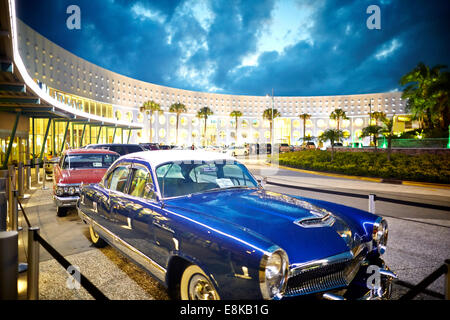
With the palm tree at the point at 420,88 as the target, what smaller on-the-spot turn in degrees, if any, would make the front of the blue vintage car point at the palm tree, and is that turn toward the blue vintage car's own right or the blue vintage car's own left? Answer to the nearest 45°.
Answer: approximately 90° to the blue vintage car's own left

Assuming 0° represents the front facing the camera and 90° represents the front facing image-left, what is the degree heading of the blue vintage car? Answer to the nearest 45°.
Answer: approximately 315°

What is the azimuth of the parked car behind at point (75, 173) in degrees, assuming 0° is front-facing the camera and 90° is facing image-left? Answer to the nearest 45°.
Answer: approximately 0°

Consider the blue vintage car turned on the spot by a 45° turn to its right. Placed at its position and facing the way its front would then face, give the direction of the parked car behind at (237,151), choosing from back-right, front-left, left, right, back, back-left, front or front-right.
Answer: back

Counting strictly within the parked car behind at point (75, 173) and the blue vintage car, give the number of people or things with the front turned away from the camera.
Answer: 0

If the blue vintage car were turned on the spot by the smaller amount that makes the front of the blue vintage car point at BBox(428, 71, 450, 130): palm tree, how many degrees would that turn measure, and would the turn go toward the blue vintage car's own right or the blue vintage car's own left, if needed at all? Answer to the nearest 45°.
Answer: approximately 90° to the blue vintage car's own left

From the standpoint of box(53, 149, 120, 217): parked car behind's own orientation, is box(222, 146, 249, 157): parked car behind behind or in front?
behind

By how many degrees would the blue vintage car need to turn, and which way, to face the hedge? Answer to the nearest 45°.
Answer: approximately 90° to its left
